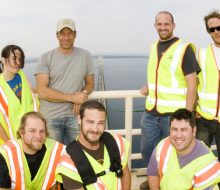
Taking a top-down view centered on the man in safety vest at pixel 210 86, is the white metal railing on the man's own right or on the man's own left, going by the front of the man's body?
on the man's own right

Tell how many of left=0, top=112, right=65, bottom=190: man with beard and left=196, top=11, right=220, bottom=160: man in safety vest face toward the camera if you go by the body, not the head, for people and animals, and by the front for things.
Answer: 2

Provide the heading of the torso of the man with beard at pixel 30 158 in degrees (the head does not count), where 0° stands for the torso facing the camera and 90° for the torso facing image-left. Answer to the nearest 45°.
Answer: approximately 0°

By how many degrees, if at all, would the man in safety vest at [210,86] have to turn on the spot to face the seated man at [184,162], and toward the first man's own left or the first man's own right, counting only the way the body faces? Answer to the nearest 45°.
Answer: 0° — they already face them

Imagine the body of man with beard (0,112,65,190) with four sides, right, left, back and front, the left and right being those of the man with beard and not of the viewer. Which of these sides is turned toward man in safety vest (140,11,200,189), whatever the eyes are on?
left

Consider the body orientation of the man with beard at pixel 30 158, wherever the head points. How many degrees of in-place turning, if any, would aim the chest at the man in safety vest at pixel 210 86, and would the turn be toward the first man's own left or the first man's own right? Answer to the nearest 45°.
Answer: approximately 90° to the first man's own left
